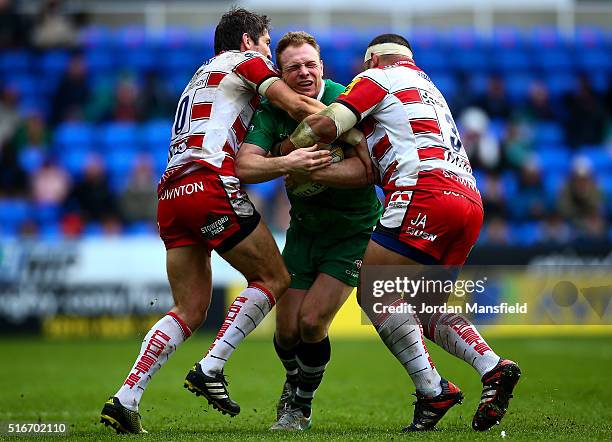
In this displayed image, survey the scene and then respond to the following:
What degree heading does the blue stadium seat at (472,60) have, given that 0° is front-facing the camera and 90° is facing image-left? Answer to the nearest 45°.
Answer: approximately 0°

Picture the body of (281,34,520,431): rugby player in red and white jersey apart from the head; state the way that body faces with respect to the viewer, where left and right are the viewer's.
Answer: facing away from the viewer and to the left of the viewer

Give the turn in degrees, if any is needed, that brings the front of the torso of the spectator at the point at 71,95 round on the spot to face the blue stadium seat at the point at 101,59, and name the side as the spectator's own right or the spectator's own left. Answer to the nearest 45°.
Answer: approximately 135° to the spectator's own left

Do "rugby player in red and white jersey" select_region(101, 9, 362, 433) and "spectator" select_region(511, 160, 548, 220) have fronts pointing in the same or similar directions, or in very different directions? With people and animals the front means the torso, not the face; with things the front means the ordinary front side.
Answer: very different directions

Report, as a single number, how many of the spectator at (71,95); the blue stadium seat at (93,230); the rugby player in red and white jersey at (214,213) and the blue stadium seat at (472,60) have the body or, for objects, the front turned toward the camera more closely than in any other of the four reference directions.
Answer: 3

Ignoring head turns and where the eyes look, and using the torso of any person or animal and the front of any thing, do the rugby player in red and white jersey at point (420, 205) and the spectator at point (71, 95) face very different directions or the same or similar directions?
very different directions

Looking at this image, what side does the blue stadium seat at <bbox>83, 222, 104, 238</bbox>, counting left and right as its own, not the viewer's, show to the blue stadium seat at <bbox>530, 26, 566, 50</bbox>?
left

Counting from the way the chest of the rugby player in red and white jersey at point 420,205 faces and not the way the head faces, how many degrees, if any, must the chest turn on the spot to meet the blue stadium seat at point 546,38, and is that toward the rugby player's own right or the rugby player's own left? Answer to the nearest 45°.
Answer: approximately 45° to the rugby player's own right

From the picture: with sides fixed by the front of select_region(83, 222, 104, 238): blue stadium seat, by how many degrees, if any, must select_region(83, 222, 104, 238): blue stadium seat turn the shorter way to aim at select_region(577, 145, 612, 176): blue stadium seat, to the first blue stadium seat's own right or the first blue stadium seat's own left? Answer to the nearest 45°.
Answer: approximately 90° to the first blue stadium seat's own left

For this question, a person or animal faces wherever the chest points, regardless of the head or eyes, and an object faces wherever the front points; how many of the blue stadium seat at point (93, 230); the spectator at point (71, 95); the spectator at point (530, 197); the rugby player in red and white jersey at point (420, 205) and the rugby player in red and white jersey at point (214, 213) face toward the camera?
3

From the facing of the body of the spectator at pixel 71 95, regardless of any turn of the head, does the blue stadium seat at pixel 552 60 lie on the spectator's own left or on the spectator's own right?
on the spectator's own left

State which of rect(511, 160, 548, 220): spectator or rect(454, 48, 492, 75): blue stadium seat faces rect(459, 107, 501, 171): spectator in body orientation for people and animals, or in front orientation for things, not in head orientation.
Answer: the blue stadium seat

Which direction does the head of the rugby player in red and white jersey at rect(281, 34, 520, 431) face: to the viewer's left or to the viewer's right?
to the viewer's left
